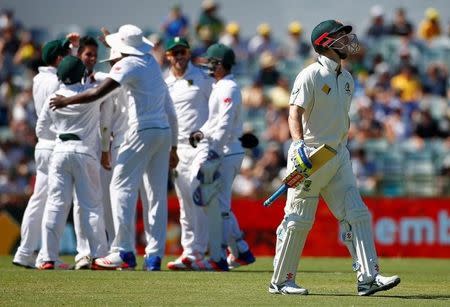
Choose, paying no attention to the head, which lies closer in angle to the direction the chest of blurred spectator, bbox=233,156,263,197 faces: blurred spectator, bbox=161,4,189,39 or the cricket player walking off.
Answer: the cricket player walking off

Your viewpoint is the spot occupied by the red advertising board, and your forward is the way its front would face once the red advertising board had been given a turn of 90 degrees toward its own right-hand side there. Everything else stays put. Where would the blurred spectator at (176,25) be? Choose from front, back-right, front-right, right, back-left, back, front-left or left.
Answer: front-right

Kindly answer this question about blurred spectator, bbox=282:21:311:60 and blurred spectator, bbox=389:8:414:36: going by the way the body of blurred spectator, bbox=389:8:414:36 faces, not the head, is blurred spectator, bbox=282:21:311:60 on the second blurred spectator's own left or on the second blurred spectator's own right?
on the second blurred spectator's own right
